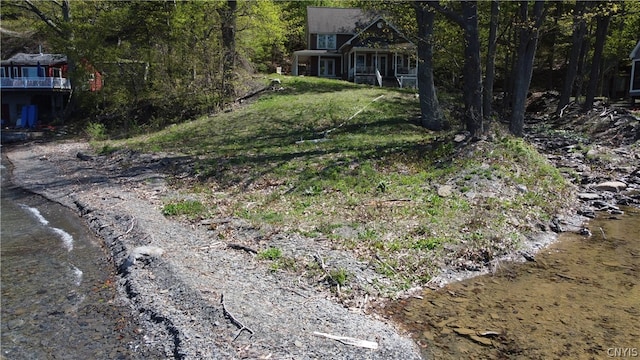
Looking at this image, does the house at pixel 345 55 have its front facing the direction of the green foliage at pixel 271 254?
yes

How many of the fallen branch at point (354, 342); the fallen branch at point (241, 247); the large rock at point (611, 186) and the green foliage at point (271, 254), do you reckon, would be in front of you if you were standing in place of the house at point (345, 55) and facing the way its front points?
4

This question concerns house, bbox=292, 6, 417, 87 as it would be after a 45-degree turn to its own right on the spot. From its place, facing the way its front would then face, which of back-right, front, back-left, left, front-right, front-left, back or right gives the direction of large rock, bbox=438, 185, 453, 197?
front-left

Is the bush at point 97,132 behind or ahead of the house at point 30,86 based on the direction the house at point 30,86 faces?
ahead

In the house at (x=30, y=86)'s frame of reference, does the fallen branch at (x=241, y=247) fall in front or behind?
in front

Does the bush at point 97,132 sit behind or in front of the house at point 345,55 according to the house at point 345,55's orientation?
in front

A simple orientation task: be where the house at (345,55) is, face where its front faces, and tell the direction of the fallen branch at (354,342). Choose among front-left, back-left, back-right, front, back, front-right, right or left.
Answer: front

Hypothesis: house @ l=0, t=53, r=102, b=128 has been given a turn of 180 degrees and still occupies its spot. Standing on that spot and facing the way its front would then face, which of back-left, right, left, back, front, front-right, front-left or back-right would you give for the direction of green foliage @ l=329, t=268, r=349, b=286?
back

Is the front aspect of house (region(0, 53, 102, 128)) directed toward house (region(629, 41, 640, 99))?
no

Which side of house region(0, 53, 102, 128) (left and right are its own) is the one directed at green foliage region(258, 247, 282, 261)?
front

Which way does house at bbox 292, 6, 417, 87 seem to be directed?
toward the camera

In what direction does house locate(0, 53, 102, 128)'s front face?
toward the camera
